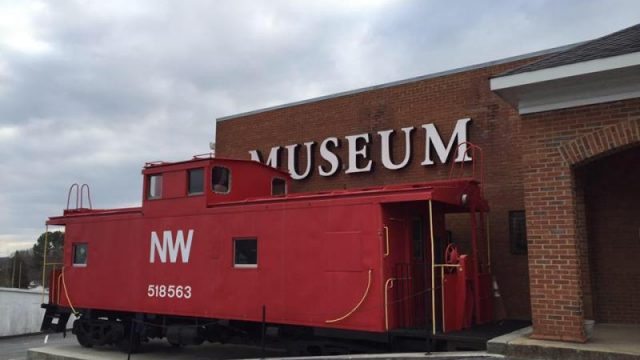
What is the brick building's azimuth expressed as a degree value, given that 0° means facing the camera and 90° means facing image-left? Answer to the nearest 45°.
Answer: approximately 45°
